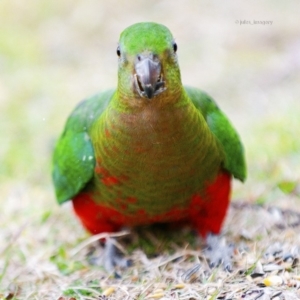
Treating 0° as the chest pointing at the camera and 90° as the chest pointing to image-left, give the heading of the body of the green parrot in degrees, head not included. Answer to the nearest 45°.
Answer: approximately 0°
